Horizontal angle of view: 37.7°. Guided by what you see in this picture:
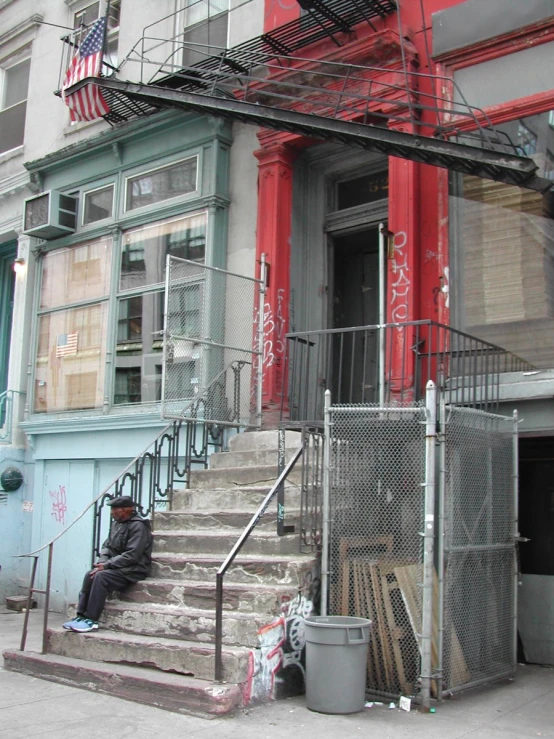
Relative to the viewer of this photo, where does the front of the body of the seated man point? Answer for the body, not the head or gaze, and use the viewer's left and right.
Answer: facing to the left of the viewer

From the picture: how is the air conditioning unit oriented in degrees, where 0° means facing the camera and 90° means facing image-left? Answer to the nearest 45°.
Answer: approximately 45°

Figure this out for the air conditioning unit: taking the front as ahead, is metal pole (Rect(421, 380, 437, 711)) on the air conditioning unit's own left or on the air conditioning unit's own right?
on the air conditioning unit's own left

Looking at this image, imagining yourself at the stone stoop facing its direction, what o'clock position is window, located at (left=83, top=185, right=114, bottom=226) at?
The window is roughly at 4 o'clock from the stone stoop.

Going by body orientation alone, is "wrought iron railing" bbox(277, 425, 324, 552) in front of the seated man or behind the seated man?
behind

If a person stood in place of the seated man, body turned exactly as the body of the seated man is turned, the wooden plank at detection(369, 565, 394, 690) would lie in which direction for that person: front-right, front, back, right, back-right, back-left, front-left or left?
back-left

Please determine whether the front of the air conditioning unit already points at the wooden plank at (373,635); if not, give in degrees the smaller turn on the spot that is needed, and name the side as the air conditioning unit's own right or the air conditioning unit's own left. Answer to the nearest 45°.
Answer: approximately 45° to the air conditioning unit's own left

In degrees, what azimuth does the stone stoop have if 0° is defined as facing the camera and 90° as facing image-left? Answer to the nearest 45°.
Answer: approximately 45°

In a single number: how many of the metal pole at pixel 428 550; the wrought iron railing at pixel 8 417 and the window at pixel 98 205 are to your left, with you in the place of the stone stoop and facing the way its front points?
1

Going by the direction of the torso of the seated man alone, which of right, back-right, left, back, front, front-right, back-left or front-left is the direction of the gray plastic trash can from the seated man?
back-left
